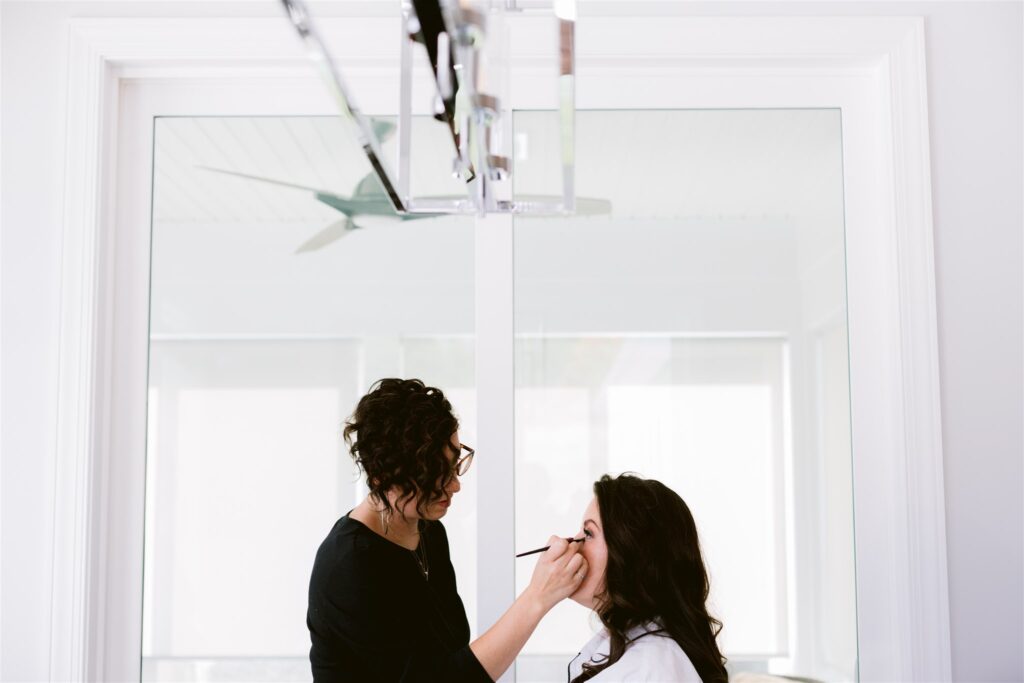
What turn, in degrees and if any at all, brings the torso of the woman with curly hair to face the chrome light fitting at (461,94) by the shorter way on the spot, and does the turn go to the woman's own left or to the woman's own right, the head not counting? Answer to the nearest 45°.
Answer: approximately 45° to the woman's own right

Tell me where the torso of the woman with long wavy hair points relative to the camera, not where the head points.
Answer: to the viewer's left

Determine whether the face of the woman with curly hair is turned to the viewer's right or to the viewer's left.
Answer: to the viewer's right

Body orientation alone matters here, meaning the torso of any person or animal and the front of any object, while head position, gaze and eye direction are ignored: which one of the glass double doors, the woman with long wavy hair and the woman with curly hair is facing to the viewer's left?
the woman with long wavy hair

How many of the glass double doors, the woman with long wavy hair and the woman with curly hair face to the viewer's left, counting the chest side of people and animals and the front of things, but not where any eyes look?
1

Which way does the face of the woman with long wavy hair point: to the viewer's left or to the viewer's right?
to the viewer's left

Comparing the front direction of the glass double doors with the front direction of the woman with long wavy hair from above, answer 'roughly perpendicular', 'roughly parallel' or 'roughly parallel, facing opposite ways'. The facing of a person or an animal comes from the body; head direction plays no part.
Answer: roughly perpendicular
